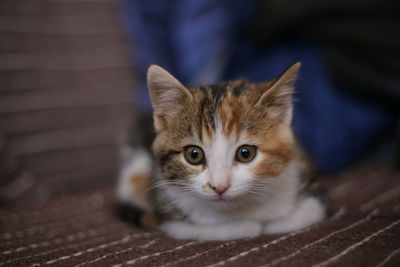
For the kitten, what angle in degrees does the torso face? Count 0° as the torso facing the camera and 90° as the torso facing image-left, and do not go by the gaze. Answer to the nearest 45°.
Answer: approximately 0°
